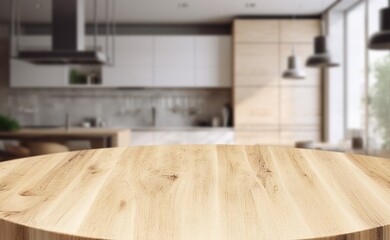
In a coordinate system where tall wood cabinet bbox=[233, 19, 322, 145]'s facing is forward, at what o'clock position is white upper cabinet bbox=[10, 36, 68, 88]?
The white upper cabinet is roughly at 3 o'clock from the tall wood cabinet.

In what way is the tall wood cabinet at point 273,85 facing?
toward the camera

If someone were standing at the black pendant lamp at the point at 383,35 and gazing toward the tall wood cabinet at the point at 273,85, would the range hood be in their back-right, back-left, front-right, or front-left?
front-left

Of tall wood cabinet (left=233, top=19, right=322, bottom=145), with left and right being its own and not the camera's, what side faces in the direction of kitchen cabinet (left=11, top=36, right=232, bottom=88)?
right

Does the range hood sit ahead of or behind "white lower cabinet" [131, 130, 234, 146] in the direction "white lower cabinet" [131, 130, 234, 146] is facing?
ahead

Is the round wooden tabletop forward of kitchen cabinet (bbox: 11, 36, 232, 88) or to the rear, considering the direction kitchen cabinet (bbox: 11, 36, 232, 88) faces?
forward

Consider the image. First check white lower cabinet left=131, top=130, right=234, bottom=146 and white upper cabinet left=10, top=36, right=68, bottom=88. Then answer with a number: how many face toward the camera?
2

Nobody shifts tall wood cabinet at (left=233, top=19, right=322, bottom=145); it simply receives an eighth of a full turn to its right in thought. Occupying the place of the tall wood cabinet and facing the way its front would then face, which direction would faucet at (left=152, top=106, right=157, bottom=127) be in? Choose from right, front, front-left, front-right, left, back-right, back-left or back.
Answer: front-right

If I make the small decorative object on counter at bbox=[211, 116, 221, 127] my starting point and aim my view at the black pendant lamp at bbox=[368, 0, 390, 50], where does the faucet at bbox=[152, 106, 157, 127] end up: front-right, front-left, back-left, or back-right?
back-right

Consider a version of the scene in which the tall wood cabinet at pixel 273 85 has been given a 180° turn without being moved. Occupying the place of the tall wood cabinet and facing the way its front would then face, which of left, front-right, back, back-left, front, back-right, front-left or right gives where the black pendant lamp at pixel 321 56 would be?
back

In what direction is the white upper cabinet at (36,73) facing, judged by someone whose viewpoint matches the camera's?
facing the viewer

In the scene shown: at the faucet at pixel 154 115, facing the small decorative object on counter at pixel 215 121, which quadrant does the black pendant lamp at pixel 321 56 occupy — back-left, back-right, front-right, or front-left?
front-right

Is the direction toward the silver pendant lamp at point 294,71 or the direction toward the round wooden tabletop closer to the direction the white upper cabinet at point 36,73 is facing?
the round wooden tabletop

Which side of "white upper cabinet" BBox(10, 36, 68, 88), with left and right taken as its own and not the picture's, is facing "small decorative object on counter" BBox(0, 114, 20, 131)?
front
